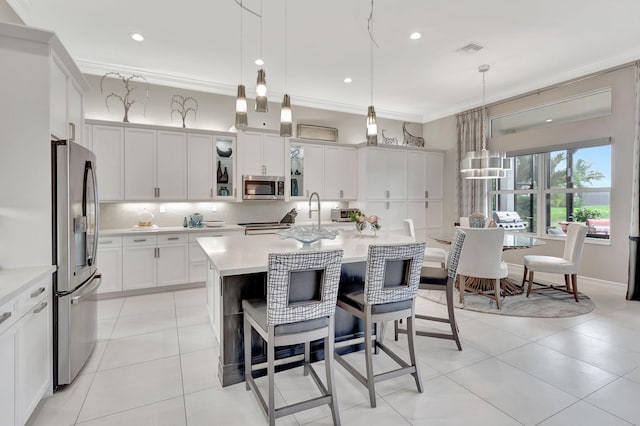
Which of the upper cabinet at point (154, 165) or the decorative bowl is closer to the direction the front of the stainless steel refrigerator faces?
the decorative bowl

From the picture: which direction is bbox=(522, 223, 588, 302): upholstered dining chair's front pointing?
to the viewer's left

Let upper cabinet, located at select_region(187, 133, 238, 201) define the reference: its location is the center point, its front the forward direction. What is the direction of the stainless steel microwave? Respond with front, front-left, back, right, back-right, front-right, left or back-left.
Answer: left

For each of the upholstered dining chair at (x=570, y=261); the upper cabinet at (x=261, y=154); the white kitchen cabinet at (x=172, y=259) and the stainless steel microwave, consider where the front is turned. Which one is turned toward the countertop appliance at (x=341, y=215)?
the upholstered dining chair

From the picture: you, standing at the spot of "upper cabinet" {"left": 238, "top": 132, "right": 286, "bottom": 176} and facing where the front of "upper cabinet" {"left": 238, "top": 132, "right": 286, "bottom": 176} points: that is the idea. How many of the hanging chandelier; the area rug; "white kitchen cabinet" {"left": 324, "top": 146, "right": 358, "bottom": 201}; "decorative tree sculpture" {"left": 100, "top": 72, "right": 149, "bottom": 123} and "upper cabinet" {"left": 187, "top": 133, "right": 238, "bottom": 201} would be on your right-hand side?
2

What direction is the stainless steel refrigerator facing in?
to the viewer's right

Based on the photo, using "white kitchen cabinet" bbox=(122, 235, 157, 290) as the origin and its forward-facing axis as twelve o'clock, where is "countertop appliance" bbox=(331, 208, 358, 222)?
The countertop appliance is roughly at 9 o'clock from the white kitchen cabinet.

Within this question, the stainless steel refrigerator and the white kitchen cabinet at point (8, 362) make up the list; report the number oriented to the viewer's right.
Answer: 2

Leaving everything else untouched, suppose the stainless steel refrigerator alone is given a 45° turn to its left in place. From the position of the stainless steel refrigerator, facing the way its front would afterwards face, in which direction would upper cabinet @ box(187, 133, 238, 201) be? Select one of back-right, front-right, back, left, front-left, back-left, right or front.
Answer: front

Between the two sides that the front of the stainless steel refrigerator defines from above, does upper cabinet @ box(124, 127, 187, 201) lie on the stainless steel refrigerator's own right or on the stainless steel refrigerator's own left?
on the stainless steel refrigerator's own left

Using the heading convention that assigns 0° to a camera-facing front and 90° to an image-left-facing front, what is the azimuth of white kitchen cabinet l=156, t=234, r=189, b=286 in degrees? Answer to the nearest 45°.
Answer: approximately 0°

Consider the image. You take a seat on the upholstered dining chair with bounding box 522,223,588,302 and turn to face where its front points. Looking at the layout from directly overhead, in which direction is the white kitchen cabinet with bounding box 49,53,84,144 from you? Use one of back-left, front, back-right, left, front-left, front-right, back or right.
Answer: front-left

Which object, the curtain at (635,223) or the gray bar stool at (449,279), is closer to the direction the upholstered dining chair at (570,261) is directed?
the gray bar stool

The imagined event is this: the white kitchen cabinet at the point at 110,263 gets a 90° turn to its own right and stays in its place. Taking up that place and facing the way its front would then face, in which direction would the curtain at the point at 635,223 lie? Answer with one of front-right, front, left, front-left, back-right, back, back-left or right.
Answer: back-left
